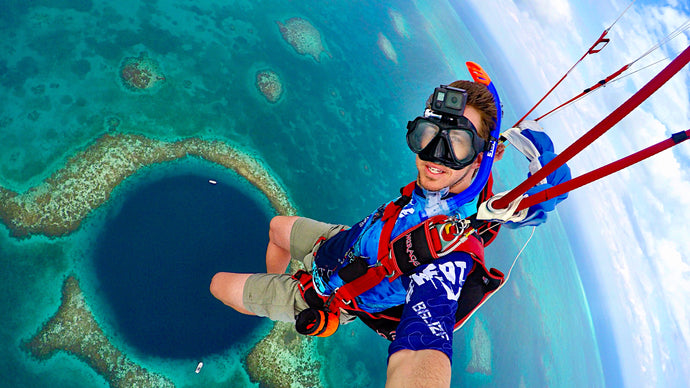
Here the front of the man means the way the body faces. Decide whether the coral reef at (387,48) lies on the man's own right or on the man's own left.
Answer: on the man's own right

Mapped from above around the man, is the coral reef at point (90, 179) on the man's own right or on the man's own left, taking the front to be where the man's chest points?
on the man's own right

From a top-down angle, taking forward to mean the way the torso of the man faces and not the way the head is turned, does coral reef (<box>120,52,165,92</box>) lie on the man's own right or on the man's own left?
on the man's own right

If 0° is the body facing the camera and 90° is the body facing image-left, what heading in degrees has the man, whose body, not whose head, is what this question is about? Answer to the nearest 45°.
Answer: approximately 45°

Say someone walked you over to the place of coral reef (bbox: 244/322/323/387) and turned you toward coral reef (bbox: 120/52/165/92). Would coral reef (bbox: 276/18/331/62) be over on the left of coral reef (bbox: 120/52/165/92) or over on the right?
right

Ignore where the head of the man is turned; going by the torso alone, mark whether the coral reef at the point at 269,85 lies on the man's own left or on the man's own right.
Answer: on the man's own right

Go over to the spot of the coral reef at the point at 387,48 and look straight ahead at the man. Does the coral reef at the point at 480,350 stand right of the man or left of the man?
left
